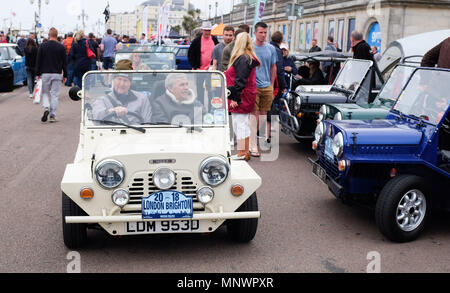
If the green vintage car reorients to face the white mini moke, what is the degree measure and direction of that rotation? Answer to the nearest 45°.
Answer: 0° — it already faces it

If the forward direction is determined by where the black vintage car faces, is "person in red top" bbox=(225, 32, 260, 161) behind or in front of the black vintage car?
in front

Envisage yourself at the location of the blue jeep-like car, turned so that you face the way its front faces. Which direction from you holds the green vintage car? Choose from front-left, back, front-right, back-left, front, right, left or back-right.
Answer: back-right

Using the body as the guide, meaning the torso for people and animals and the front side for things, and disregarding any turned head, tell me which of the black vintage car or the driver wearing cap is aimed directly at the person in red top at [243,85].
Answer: the black vintage car

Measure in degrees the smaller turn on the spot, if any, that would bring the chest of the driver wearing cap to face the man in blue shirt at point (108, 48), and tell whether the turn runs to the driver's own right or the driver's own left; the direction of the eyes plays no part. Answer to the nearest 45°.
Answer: approximately 180°

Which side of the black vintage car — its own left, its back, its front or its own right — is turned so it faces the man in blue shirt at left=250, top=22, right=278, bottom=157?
front

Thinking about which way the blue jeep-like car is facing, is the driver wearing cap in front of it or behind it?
in front

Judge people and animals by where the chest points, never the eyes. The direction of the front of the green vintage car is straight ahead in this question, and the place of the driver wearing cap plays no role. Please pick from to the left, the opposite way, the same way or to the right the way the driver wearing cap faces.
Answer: to the left

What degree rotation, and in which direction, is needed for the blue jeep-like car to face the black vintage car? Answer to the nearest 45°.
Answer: approximately 135° to its right

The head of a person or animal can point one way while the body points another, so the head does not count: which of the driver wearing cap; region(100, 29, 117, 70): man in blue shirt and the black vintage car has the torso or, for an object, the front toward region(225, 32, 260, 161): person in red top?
the black vintage car

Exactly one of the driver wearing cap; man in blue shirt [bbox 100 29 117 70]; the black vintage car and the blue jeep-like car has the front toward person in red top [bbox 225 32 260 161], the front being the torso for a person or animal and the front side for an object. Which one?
the black vintage car
